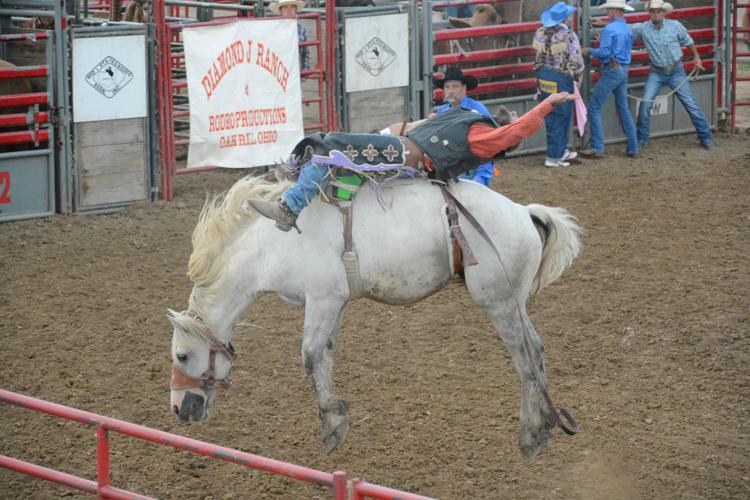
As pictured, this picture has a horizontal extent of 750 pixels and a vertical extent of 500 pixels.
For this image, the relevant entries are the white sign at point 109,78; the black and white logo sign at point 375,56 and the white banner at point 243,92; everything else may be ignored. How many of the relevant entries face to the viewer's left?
0

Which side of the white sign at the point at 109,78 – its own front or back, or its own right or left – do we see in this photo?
front

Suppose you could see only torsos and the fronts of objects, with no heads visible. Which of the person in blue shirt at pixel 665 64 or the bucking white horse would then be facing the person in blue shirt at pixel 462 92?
the person in blue shirt at pixel 665 64

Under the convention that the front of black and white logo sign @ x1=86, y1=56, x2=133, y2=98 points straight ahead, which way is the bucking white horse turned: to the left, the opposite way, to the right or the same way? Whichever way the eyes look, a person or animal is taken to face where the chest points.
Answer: to the right

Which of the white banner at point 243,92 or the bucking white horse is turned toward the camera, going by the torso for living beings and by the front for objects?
the white banner

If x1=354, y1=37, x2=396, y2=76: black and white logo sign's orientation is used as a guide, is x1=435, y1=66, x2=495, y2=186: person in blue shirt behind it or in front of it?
in front

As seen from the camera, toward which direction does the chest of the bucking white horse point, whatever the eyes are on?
to the viewer's left

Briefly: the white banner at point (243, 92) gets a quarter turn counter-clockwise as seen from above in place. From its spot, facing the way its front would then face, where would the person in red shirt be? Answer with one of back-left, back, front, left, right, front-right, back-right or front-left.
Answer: right

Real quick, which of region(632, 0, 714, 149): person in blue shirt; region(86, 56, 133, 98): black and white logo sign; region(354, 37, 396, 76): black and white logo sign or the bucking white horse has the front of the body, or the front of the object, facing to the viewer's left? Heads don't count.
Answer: the bucking white horse

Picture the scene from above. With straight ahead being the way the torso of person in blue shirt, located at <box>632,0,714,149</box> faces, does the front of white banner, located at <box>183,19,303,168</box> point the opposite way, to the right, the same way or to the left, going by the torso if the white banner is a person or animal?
the same way

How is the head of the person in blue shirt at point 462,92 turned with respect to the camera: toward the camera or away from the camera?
toward the camera
